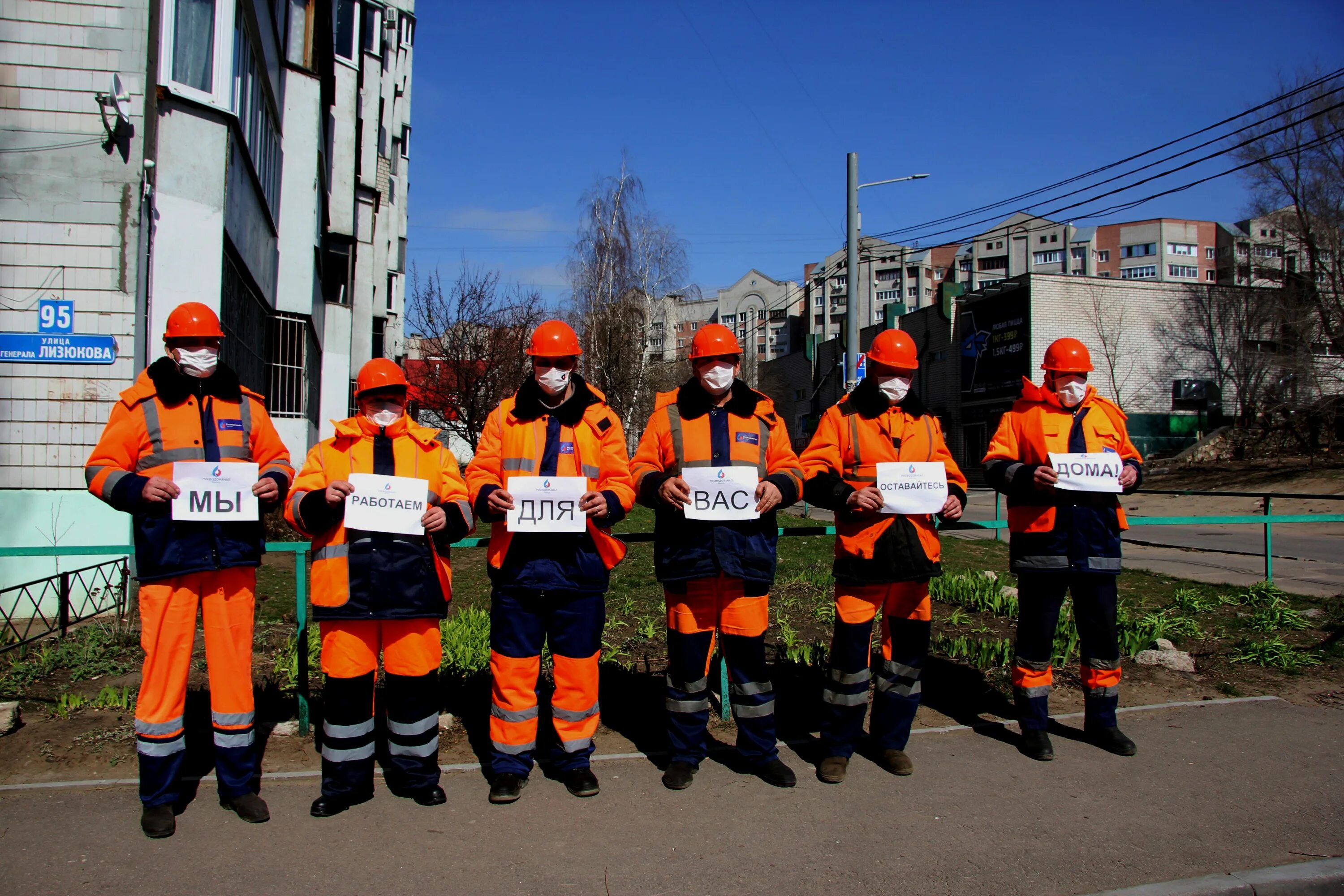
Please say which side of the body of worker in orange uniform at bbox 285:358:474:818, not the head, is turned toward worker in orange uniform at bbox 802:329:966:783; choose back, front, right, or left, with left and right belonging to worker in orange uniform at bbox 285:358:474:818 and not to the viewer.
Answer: left

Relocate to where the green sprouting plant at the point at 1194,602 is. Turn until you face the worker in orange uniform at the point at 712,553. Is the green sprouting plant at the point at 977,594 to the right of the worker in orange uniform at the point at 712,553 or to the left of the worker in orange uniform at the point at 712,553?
right

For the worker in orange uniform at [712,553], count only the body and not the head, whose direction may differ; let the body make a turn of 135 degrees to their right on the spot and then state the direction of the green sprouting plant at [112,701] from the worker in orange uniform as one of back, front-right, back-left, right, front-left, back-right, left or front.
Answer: front-left

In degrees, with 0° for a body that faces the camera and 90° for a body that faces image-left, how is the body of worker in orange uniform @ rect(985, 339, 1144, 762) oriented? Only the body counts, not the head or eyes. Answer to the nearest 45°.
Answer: approximately 0°

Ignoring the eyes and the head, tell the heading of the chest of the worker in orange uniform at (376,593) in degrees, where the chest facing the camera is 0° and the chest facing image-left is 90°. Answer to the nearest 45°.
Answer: approximately 0°

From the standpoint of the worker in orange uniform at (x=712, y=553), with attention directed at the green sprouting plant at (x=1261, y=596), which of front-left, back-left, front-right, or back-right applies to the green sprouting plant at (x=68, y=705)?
back-left
